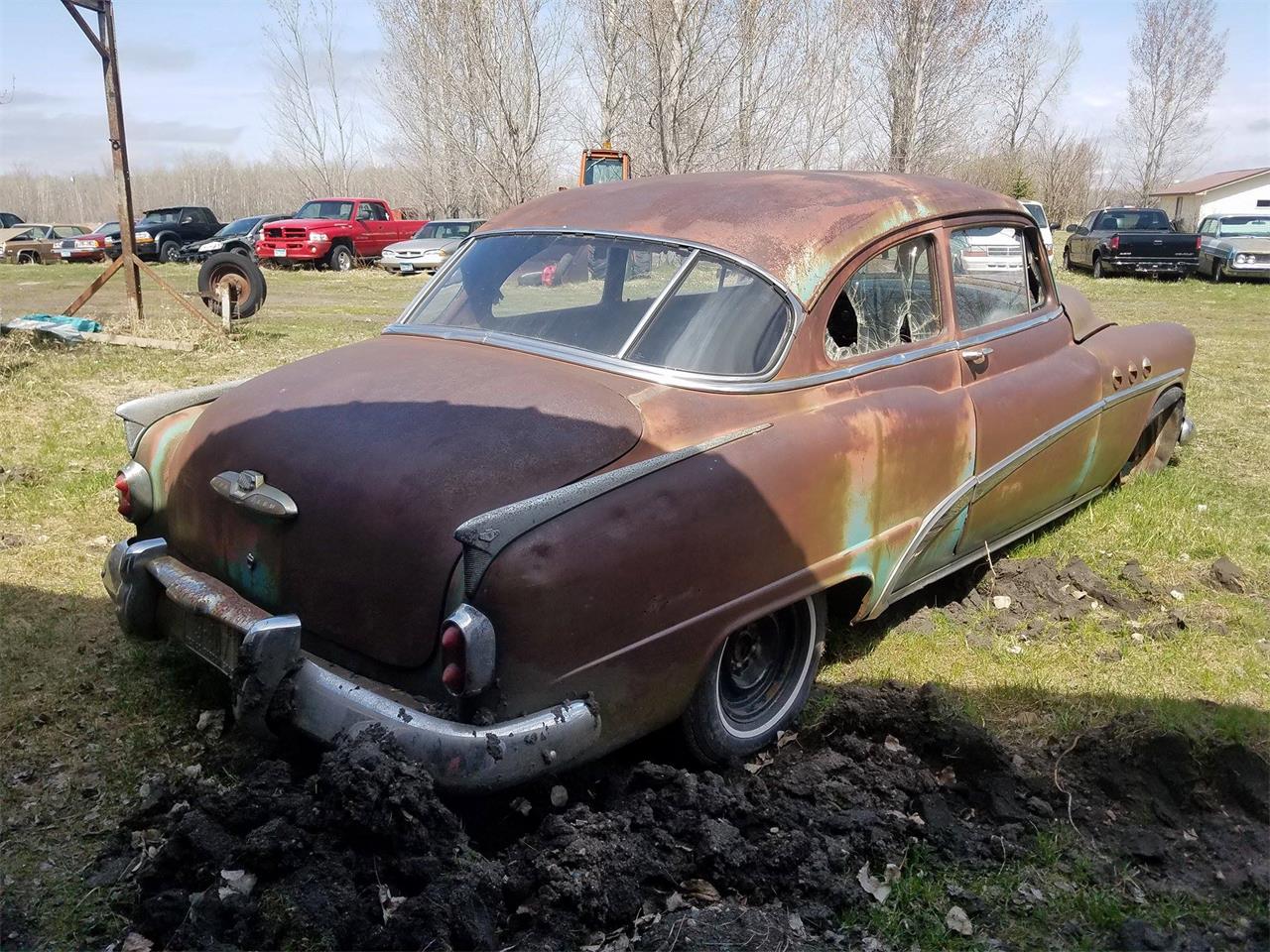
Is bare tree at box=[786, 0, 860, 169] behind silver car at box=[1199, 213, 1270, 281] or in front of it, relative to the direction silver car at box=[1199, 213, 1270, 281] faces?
behind

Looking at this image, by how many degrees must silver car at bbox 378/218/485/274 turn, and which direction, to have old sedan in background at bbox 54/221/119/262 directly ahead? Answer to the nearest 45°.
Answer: approximately 90° to its right

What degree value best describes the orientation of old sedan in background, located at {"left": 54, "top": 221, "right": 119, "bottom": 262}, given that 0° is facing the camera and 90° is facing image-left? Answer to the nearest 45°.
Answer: approximately 45°

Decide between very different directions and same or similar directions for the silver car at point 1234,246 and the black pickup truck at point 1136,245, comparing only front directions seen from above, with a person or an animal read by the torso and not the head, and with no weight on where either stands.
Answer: very different directions

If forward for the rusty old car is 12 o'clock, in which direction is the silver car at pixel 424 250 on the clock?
The silver car is roughly at 10 o'clock from the rusty old car.

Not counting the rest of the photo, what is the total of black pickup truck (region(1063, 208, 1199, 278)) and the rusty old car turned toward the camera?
0

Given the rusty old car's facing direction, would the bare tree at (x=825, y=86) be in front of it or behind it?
in front

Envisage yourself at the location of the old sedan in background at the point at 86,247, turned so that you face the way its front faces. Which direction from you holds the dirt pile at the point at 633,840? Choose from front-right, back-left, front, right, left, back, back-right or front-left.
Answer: front-left

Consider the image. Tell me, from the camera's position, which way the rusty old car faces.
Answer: facing away from the viewer and to the right of the viewer

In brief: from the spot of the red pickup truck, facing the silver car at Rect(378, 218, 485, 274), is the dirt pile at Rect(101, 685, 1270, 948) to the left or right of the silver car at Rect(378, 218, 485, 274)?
right

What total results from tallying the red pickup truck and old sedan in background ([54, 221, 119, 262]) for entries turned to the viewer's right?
0

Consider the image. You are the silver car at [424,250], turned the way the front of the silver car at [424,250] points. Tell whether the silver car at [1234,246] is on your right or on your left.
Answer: on your left

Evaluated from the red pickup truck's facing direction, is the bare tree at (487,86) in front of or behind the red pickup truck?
behind
